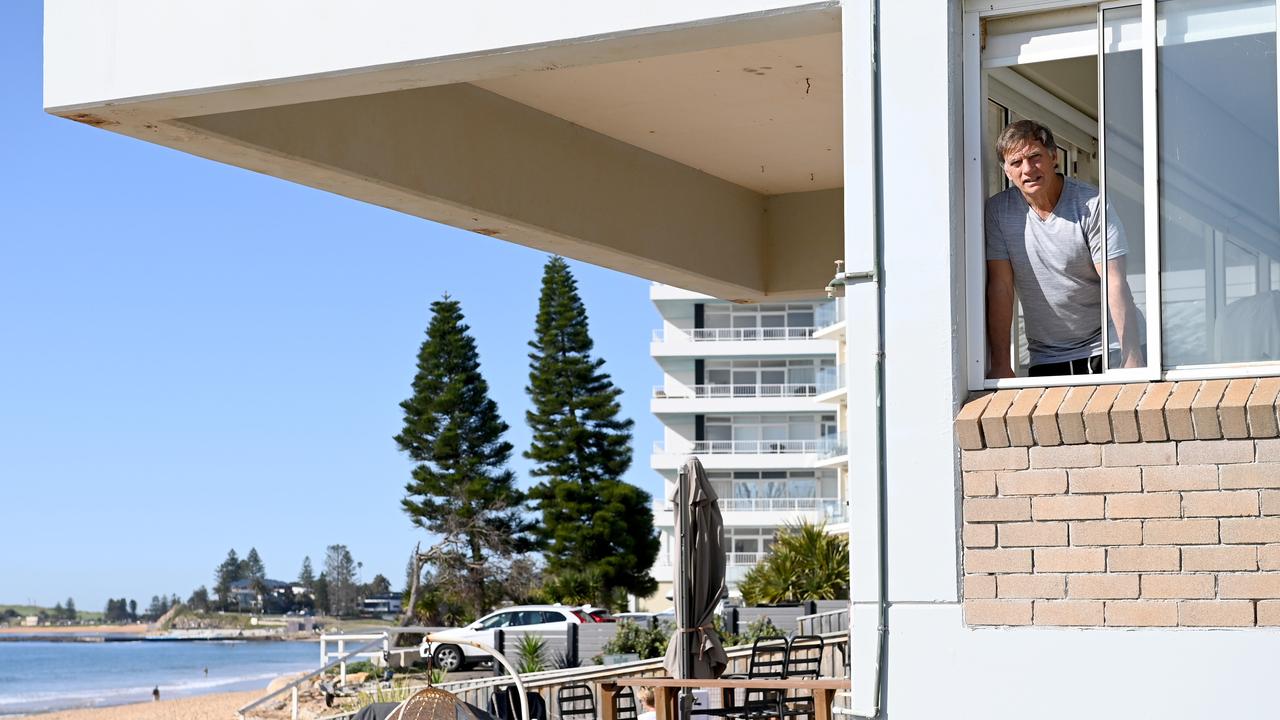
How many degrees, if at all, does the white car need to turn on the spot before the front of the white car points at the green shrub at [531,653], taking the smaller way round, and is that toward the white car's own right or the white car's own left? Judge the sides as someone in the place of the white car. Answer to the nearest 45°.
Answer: approximately 90° to the white car's own left

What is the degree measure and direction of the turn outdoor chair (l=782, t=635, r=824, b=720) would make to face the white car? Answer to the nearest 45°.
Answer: approximately 135° to its right

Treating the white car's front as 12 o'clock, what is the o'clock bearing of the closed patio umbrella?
The closed patio umbrella is roughly at 9 o'clock from the white car.

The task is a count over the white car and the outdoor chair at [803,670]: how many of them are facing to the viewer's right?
0

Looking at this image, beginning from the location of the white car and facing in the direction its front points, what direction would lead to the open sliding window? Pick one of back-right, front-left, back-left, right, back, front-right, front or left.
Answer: left

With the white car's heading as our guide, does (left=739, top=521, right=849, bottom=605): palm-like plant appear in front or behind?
behind

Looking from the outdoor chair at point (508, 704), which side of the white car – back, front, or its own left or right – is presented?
left

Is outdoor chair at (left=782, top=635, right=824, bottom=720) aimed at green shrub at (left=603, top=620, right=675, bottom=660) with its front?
no

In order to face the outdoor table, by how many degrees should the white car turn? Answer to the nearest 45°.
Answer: approximately 90° to its left

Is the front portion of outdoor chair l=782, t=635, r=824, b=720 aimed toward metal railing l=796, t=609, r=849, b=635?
no

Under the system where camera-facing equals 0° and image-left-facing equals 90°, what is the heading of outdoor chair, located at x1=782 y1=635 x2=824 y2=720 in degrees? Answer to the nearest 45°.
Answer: approximately 45°

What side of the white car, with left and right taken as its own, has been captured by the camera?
left
